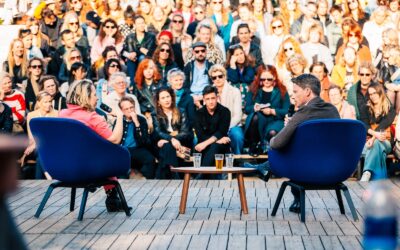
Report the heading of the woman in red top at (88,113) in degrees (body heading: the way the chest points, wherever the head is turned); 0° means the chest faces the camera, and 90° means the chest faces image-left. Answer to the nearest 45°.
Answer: approximately 225°

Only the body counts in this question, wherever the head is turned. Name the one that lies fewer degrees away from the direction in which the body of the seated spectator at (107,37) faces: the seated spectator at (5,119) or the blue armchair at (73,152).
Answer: the blue armchair

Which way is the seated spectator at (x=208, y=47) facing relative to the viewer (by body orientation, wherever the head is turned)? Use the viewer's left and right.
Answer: facing the viewer

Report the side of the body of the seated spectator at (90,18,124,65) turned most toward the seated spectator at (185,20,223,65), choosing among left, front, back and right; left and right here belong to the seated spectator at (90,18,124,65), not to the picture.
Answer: left

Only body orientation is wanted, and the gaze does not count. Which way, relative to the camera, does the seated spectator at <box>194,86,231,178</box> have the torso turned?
toward the camera

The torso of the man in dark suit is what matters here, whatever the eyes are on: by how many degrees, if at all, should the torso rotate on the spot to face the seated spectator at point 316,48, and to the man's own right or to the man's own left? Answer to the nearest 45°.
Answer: approximately 45° to the man's own right

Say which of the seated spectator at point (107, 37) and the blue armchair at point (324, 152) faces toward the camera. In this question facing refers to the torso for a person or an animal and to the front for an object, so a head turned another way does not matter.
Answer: the seated spectator

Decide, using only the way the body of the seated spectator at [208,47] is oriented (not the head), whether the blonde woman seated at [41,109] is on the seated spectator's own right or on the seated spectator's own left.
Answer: on the seated spectator's own right

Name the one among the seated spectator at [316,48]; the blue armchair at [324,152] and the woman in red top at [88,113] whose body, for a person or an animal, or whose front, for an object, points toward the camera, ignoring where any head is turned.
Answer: the seated spectator

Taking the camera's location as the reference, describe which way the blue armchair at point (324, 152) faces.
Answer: facing away from the viewer and to the left of the viewer

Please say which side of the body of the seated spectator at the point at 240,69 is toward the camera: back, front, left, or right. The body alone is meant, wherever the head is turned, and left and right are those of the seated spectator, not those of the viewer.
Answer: front
